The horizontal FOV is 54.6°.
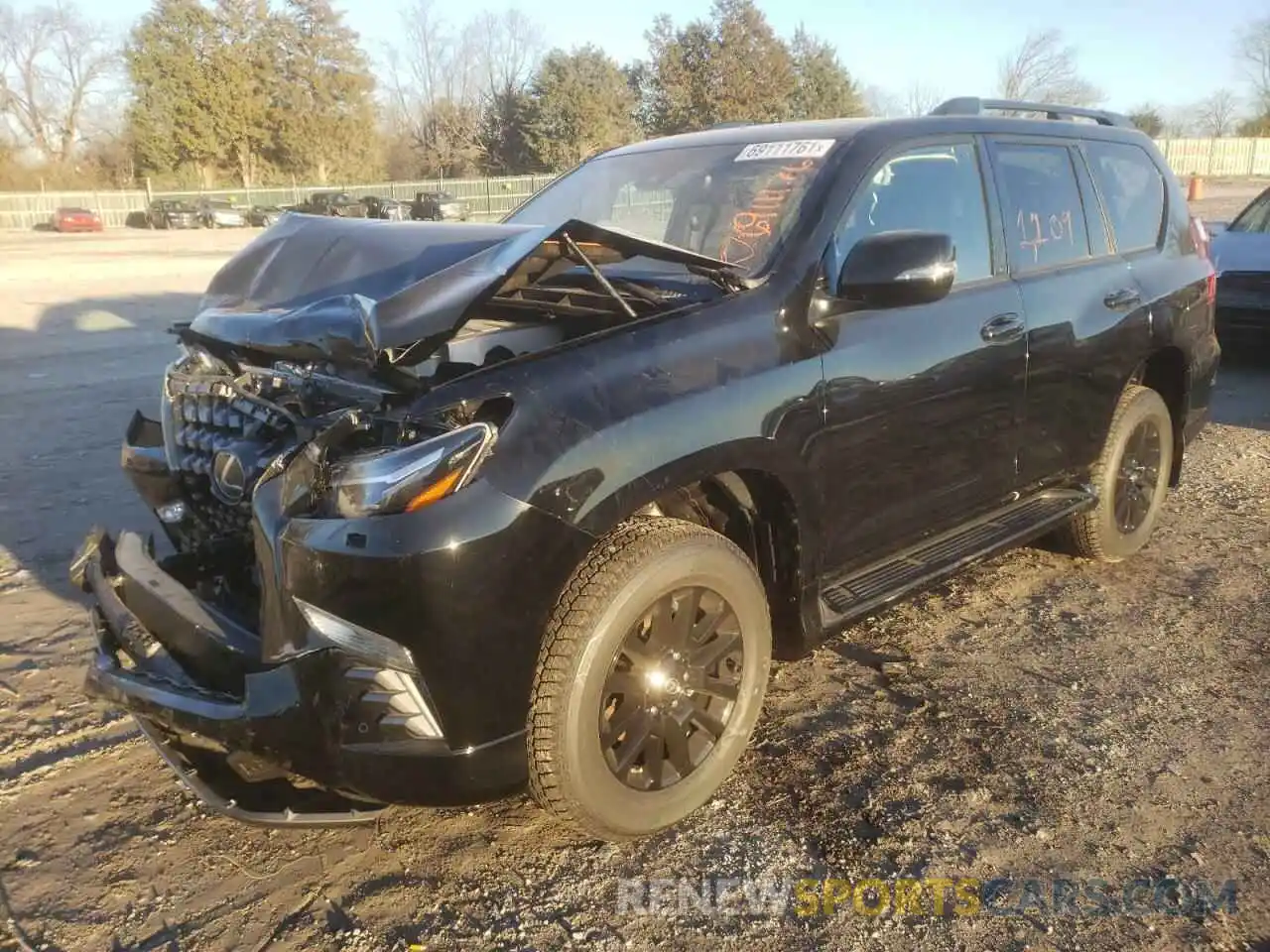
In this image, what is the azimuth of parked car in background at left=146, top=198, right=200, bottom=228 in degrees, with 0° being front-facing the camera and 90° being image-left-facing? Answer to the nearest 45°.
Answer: approximately 315°

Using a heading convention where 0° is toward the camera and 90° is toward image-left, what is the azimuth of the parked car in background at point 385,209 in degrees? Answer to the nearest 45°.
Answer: approximately 315°

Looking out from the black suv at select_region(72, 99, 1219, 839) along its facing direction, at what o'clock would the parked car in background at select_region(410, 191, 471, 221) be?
The parked car in background is roughly at 4 o'clock from the black suv.

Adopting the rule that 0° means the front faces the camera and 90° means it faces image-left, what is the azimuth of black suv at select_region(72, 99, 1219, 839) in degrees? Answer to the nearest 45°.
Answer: approximately 45°

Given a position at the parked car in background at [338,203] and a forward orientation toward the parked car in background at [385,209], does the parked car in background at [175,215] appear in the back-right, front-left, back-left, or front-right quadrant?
back-right
